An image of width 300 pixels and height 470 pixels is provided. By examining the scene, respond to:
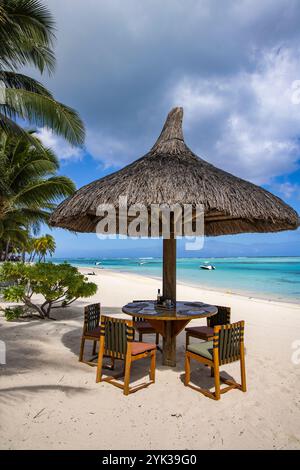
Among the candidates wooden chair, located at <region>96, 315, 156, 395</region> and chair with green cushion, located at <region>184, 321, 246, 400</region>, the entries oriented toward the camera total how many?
0

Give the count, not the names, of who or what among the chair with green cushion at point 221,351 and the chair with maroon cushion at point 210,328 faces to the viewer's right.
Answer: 0

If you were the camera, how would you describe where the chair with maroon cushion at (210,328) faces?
facing the viewer and to the left of the viewer

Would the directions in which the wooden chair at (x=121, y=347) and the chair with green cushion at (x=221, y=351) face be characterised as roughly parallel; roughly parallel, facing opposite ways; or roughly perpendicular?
roughly perpendicular

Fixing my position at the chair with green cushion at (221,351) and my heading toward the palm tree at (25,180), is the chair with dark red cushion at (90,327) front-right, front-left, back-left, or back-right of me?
front-left

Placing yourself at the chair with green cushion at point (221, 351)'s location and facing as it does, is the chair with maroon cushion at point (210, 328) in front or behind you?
in front

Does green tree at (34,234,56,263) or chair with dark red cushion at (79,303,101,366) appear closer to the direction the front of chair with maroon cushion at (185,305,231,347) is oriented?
the chair with dark red cushion

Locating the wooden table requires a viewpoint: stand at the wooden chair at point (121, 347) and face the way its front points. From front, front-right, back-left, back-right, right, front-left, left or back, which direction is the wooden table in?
front

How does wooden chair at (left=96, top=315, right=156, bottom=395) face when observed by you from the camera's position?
facing away from the viewer and to the right of the viewer

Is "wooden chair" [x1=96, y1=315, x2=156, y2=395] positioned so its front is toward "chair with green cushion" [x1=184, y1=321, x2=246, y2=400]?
no

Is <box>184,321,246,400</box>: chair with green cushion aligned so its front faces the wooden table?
yes

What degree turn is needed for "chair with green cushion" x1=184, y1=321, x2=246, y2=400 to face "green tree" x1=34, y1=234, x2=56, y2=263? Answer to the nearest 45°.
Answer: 0° — it already faces it

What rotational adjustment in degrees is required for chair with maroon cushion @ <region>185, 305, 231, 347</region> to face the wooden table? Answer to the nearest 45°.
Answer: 0° — it already faces it

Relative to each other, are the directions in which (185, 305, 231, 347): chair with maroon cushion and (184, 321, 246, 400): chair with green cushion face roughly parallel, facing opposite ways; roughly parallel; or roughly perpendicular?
roughly perpendicular

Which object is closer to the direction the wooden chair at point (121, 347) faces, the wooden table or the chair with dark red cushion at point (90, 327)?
the wooden table

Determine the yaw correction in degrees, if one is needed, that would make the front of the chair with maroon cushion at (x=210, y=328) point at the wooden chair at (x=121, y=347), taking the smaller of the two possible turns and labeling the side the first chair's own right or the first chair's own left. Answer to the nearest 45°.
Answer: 0° — it already faces it

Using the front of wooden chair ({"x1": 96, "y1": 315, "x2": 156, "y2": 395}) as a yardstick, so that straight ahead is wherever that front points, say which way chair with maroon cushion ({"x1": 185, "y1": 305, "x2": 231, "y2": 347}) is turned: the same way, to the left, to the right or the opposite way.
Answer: the opposite way

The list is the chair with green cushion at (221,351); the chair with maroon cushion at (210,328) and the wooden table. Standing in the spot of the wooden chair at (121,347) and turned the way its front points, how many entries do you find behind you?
0

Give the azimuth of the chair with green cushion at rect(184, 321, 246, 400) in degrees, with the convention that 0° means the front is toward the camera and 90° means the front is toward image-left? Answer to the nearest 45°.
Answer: approximately 135°
